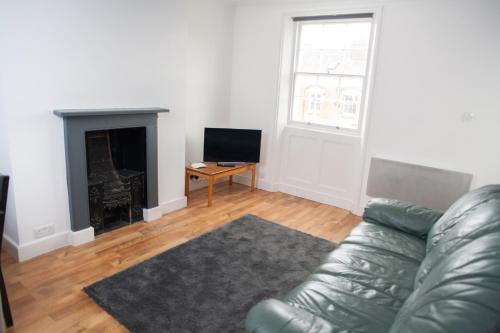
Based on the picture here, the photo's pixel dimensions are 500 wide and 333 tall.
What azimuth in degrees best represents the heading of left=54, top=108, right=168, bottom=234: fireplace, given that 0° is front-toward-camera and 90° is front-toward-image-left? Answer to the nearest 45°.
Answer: approximately 315°

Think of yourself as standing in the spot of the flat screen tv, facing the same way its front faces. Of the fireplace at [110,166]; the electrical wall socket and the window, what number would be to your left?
1

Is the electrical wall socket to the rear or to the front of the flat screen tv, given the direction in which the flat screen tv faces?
to the front

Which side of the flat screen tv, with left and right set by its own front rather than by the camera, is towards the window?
left

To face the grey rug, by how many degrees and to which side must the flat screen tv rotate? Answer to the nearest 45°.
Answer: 0° — it already faces it

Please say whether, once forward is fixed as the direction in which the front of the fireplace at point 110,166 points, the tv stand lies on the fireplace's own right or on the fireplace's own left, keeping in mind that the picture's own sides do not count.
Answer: on the fireplace's own left

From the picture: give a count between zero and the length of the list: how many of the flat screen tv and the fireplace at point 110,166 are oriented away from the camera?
0

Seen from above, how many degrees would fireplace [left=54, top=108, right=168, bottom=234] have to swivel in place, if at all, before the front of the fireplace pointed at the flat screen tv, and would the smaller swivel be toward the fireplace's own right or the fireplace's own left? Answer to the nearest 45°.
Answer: approximately 90° to the fireplace's own left

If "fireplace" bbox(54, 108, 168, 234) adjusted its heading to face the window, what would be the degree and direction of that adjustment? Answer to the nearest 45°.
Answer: approximately 45° to its left

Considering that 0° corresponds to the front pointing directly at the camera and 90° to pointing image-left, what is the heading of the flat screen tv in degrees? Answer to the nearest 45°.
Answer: approximately 0°

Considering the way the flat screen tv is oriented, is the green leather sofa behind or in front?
in front

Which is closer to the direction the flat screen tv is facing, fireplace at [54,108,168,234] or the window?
the fireplace

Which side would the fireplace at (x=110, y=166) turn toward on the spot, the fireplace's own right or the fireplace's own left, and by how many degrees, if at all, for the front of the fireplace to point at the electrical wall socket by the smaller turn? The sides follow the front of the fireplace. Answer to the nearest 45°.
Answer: approximately 90° to the fireplace's own right
